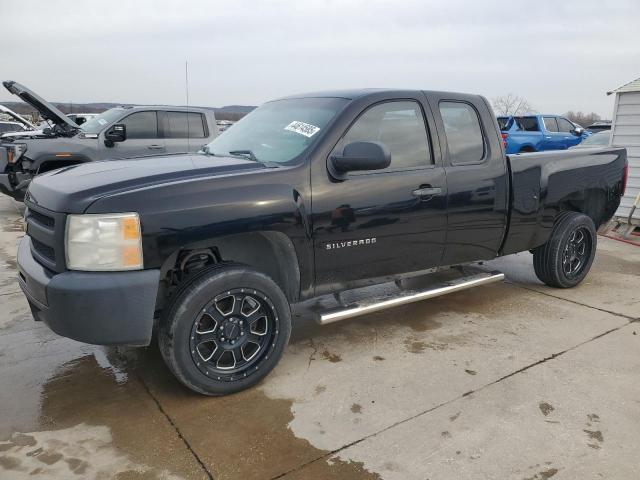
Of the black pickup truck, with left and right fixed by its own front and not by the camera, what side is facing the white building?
back

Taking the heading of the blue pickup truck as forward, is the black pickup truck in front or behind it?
behind

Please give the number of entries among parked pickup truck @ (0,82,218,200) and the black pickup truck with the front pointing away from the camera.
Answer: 0

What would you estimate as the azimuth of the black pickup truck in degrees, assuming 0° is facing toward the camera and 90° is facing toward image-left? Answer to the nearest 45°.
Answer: approximately 45°

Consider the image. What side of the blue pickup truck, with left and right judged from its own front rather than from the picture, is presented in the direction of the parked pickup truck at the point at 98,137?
back

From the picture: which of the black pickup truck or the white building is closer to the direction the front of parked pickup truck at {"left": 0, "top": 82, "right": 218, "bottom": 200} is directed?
the black pickup truck

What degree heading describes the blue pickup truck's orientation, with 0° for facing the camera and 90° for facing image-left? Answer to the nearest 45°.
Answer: approximately 225°

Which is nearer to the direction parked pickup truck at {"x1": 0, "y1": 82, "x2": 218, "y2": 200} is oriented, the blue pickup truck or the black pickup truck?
the black pickup truck

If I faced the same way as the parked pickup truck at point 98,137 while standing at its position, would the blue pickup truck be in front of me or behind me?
behind

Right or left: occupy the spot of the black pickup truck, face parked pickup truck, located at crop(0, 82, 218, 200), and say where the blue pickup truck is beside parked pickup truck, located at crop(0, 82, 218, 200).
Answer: right

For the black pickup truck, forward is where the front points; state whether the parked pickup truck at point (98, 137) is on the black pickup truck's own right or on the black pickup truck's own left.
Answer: on the black pickup truck's own right

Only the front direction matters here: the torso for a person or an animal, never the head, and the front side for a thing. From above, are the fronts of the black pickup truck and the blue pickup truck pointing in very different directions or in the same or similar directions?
very different directions
